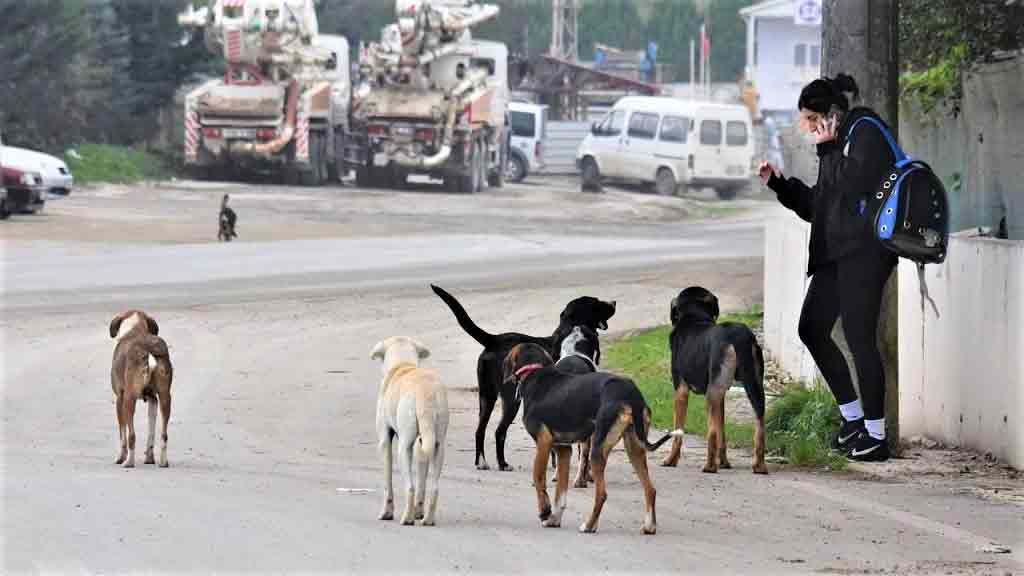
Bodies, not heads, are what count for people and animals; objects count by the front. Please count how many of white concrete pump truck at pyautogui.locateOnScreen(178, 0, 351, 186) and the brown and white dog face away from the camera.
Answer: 2

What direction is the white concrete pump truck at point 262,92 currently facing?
away from the camera

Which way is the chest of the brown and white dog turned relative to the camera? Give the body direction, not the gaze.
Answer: away from the camera

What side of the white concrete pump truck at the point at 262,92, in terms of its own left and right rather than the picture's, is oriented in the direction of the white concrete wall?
back

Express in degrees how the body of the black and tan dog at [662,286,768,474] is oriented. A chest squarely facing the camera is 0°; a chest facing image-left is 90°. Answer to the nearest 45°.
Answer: approximately 135°

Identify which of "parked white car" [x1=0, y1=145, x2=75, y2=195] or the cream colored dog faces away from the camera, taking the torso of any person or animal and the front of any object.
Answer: the cream colored dog

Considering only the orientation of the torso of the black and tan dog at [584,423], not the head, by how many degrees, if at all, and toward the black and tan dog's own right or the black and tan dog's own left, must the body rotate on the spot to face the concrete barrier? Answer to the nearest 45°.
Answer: approximately 45° to the black and tan dog's own right

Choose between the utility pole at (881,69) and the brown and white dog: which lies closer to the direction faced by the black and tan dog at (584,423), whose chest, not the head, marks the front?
the brown and white dog

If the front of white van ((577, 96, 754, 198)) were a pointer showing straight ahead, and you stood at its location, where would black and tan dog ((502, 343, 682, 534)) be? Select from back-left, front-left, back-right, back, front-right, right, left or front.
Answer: back-left

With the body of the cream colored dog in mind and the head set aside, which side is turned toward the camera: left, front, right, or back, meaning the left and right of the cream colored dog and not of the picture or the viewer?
back
